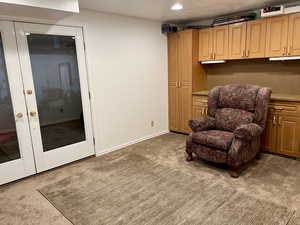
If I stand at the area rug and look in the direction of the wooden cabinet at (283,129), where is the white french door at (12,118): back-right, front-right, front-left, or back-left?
back-left

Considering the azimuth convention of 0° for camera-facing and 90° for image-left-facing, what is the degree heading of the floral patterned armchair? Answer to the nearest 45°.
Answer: approximately 45°

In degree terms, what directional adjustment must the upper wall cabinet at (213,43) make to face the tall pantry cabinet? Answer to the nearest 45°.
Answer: approximately 45° to its right

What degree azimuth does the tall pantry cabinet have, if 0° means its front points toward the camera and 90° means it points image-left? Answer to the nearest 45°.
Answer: approximately 45°

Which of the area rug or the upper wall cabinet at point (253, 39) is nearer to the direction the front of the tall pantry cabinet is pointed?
the area rug

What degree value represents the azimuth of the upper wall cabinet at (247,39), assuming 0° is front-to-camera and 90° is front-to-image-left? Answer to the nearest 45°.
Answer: approximately 45°

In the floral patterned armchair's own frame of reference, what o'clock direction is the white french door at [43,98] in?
The white french door is roughly at 1 o'clock from the floral patterned armchair.

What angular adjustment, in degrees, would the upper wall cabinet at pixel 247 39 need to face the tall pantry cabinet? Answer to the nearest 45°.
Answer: approximately 45° to its right
